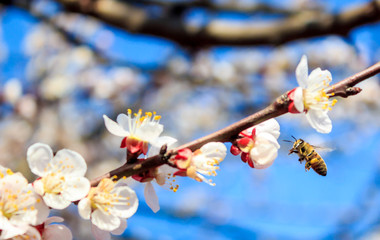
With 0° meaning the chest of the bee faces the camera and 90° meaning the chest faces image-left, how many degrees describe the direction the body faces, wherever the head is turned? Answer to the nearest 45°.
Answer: approximately 90°

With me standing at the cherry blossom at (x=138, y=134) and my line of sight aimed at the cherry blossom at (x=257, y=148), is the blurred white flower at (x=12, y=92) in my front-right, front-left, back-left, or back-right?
back-left

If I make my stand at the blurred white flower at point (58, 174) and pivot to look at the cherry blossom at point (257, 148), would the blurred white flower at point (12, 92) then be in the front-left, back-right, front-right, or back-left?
back-left
